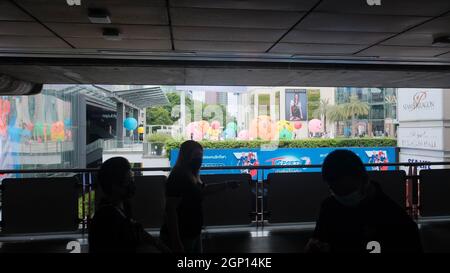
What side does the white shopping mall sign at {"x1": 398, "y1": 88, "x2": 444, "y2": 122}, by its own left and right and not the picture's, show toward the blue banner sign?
right

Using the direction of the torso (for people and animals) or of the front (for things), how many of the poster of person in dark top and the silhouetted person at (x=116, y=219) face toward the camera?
1

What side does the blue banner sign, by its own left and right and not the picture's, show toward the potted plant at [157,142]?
right

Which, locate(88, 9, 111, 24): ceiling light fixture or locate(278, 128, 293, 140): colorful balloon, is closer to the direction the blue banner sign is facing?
the ceiling light fixture

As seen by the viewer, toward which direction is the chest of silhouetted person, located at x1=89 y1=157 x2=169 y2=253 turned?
to the viewer's right

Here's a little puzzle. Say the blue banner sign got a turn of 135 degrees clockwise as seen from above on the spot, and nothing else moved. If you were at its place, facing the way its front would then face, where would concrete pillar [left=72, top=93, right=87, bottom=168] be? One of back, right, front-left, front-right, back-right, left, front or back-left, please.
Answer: front-left

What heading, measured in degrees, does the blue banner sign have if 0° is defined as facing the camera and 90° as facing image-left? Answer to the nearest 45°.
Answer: approximately 0°

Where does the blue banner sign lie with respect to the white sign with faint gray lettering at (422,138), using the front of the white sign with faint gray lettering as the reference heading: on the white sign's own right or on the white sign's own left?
on the white sign's own right

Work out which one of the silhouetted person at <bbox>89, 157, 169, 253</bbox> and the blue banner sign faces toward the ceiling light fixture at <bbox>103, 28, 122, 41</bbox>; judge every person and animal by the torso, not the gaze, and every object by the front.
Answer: the blue banner sign

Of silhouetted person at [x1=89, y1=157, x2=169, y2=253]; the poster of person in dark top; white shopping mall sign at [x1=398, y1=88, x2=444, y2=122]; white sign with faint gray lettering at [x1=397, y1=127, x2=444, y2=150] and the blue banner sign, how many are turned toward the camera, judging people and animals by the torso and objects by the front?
4

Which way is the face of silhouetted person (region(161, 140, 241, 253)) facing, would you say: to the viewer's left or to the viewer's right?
to the viewer's right
